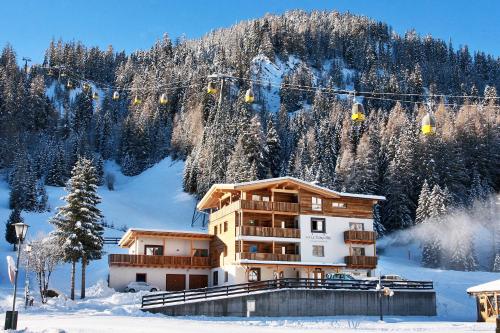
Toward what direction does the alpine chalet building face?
toward the camera

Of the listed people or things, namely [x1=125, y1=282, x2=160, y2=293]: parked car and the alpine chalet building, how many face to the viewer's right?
1

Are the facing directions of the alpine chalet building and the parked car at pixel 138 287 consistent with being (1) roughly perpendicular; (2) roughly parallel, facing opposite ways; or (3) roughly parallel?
roughly perpendicular

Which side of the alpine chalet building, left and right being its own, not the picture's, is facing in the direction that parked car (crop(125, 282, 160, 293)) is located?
right

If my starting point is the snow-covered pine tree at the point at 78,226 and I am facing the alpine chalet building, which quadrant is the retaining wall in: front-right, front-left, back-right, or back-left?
front-right

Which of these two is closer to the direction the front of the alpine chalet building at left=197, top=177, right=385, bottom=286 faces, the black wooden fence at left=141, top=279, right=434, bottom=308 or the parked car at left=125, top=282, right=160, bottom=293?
the black wooden fence

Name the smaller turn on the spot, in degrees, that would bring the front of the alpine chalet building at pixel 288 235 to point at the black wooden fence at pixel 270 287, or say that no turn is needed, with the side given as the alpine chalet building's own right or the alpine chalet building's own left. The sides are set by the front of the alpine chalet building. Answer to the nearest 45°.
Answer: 0° — it already faces it

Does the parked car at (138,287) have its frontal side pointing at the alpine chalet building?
yes

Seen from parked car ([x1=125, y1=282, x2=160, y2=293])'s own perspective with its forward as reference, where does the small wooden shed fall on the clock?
The small wooden shed is roughly at 1 o'clock from the parked car.

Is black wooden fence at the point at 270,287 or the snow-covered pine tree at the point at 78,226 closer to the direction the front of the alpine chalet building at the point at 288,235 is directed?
the black wooden fence
